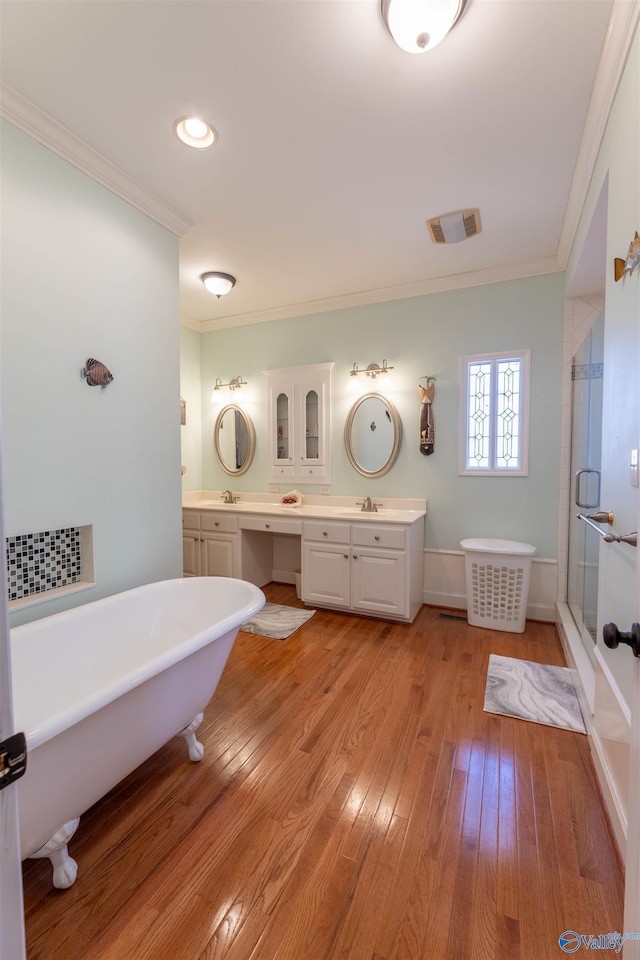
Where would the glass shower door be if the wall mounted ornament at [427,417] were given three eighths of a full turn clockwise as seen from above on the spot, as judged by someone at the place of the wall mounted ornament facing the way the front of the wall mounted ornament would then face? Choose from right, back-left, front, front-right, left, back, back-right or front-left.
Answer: back

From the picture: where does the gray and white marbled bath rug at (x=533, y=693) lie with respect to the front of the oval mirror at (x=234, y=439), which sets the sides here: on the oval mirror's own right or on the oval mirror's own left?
on the oval mirror's own left

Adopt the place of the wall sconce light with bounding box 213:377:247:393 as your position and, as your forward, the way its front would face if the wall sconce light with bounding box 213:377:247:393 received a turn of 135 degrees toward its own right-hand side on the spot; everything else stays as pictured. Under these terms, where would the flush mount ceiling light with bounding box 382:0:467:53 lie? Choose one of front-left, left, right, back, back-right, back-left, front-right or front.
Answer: back

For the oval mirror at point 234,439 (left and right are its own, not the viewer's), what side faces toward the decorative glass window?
left

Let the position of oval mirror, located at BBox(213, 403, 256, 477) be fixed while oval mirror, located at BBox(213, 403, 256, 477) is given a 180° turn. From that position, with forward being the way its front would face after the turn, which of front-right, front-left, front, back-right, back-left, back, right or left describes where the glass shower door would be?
right

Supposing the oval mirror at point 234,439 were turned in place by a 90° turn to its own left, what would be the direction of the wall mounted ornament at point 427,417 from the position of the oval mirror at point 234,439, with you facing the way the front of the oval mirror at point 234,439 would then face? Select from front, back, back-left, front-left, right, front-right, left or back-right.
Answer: front

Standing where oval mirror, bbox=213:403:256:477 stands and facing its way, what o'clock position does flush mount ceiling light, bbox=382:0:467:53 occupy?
The flush mount ceiling light is roughly at 10 o'clock from the oval mirror.

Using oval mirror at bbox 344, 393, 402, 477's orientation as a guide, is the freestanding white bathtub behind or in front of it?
in front

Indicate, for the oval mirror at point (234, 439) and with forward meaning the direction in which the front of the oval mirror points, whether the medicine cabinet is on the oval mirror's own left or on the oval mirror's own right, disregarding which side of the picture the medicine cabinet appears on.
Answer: on the oval mirror's own left

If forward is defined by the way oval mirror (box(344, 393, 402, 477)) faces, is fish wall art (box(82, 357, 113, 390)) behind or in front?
in front

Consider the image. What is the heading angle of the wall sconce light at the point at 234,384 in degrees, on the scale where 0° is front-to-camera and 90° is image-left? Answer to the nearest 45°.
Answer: approximately 45°

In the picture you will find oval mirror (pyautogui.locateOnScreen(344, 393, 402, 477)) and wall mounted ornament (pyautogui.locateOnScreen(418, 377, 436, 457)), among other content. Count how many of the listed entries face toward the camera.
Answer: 2

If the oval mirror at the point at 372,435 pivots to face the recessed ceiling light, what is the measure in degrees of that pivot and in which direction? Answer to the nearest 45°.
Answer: approximately 45° to its right

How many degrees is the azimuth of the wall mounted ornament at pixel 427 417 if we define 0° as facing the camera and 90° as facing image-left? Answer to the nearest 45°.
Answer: approximately 0°
